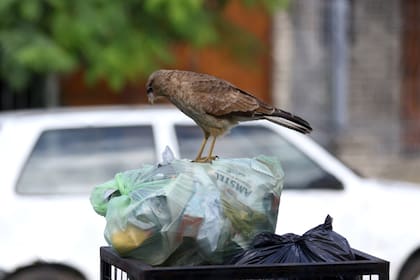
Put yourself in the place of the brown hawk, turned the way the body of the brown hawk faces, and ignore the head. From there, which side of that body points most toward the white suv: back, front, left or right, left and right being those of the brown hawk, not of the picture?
right

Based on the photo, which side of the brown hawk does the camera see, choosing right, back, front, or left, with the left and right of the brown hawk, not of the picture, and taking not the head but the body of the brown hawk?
left
